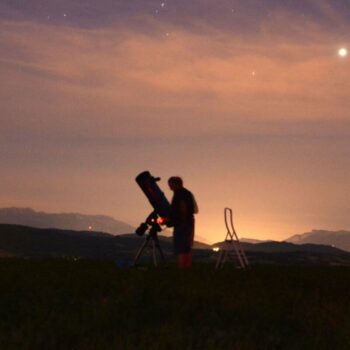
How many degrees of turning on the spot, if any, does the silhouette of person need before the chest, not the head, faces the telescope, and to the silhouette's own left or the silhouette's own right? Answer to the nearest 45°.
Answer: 0° — they already face it

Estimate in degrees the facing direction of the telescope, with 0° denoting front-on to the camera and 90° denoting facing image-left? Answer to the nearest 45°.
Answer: approximately 90°

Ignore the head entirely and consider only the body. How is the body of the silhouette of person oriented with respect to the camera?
to the viewer's left

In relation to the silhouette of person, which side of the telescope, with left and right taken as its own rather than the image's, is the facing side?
back

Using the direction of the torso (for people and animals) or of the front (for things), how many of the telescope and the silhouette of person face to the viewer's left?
2
